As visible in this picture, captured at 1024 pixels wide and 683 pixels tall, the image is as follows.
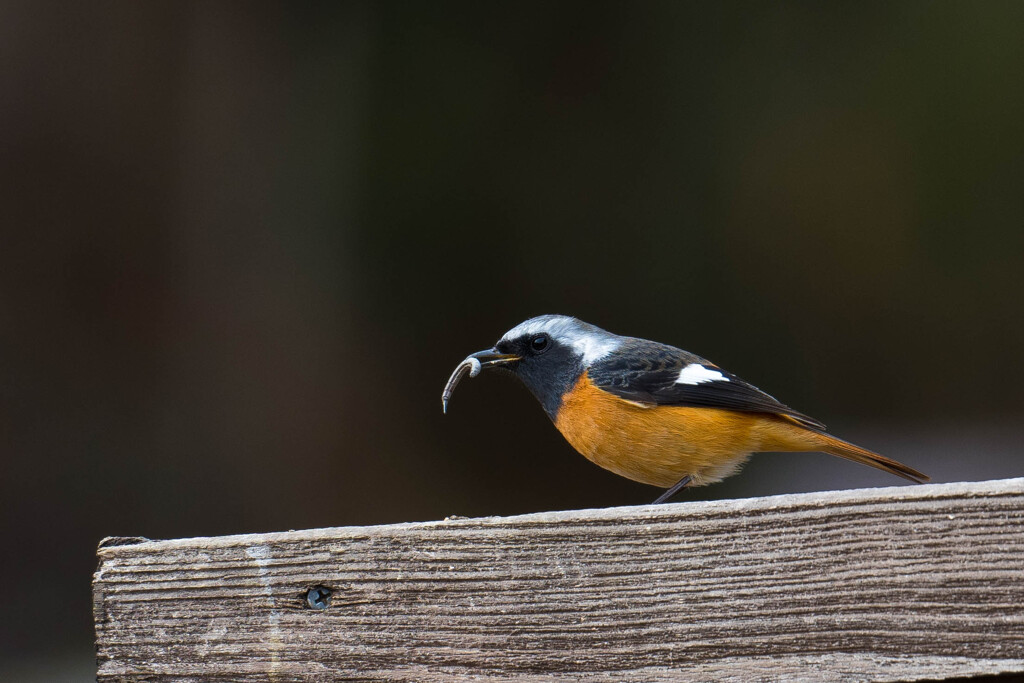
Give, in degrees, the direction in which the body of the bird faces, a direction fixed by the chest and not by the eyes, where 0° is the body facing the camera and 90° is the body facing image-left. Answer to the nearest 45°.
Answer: approximately 90°
